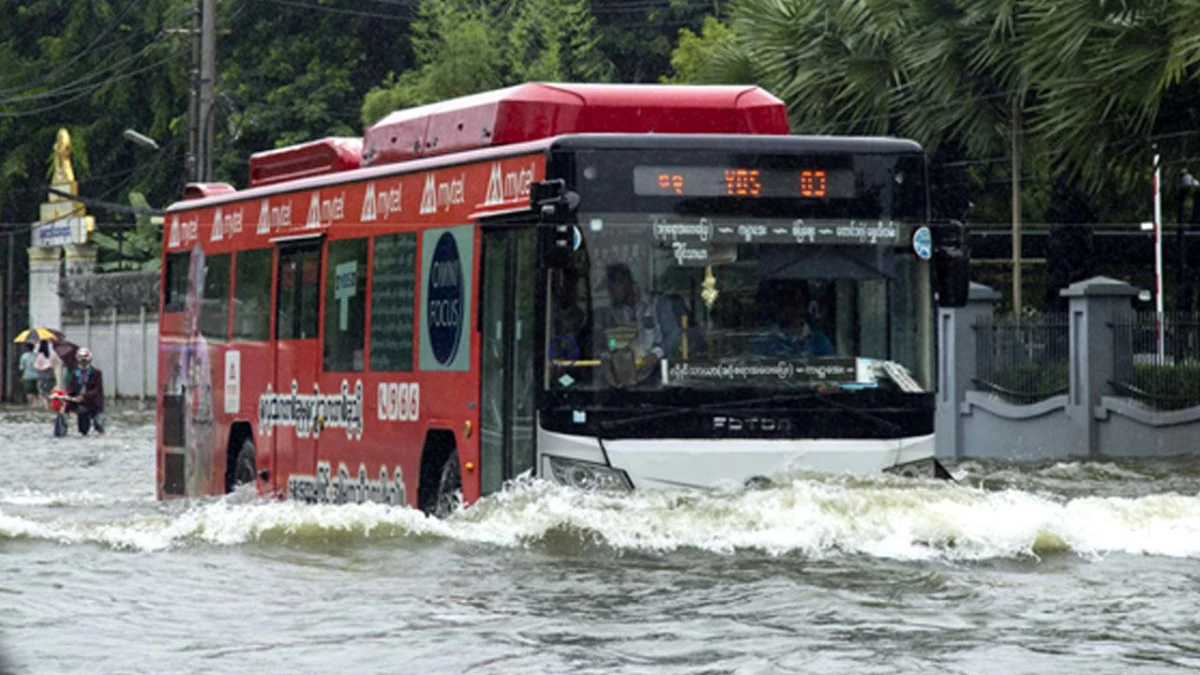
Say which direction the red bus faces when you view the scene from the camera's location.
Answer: facing the viewer and to the right of the viewer

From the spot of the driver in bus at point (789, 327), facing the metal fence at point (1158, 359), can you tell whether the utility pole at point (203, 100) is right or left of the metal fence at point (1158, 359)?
left

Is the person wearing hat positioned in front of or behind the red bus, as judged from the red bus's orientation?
behind

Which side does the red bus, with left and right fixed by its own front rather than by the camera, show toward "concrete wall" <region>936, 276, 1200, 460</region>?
left
